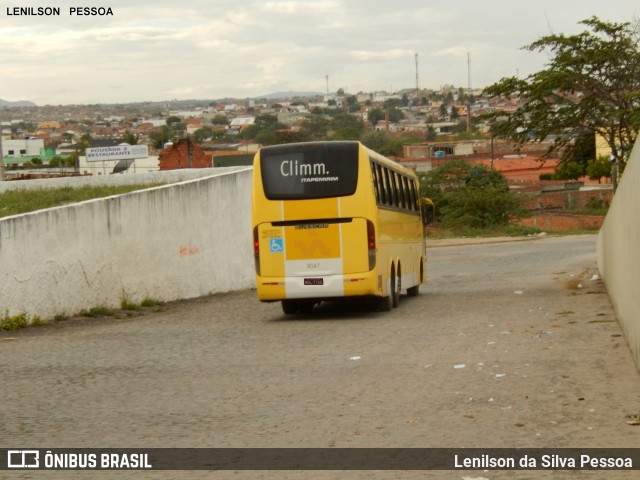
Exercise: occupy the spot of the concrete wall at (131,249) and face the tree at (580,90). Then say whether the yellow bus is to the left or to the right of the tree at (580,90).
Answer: right

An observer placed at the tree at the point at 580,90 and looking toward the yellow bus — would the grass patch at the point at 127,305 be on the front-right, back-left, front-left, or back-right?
front-right

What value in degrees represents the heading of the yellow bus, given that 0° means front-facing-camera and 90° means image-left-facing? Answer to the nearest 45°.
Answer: approximately 180°

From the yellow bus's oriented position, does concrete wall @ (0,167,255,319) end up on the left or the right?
on its left

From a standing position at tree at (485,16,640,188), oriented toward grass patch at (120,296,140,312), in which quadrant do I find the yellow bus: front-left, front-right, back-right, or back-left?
front-left

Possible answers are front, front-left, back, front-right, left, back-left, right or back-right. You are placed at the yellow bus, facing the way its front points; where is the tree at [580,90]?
front-right
